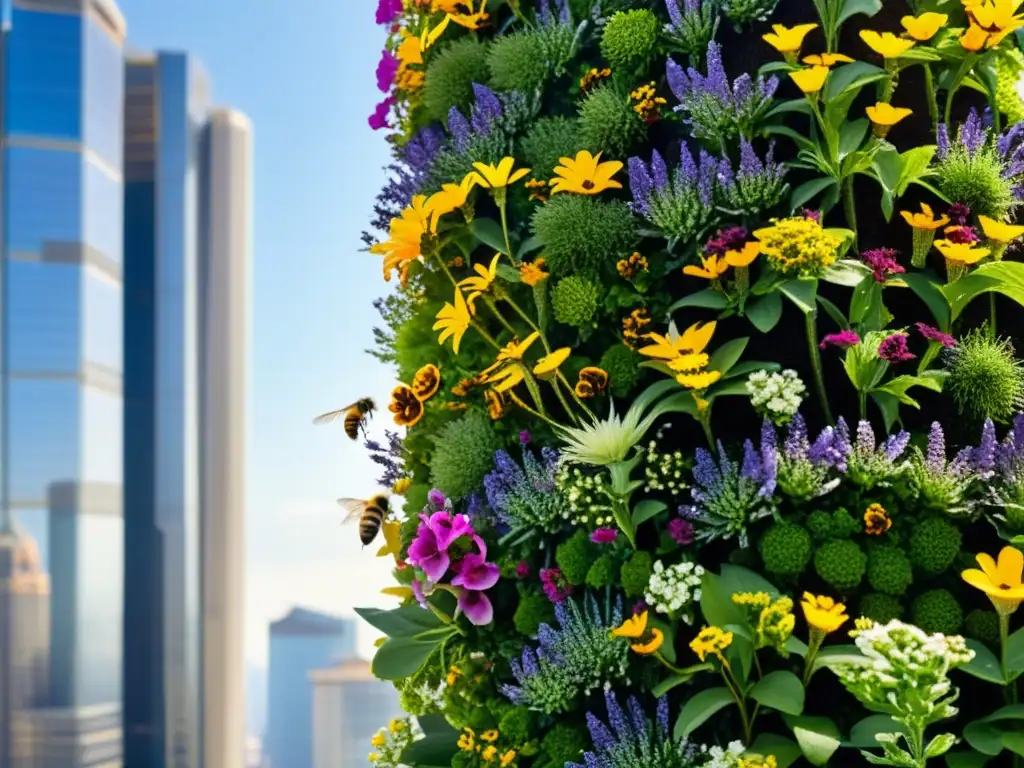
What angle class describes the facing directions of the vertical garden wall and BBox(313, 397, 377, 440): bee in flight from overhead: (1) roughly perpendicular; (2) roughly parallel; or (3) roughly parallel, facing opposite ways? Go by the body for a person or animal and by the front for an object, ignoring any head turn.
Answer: roughly perpendicular

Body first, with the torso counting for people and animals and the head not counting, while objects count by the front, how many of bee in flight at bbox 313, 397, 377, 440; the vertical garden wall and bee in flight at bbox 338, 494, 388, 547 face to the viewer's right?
2

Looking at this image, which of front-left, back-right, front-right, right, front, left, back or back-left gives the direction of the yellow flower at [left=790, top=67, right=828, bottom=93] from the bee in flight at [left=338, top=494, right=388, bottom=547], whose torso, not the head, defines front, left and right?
front-right

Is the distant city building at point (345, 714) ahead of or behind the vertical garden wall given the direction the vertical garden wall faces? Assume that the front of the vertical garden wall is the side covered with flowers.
behind

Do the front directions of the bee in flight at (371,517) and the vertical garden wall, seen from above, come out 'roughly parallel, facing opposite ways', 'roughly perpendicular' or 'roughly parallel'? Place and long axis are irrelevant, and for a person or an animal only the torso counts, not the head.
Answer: roughly perpendicular

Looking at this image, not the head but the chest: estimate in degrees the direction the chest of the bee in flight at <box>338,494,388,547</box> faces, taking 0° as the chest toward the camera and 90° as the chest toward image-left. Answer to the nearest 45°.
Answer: approximately 270°

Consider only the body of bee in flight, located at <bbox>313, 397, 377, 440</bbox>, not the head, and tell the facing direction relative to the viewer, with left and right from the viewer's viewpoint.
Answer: facing to the right of the viewer

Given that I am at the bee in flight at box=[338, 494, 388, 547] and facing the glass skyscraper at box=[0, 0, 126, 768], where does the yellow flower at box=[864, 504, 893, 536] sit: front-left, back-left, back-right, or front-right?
back-right

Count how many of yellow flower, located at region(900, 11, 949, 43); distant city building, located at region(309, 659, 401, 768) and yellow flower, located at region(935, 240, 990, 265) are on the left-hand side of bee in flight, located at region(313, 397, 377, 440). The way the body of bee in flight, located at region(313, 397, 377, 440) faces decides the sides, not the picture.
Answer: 1
